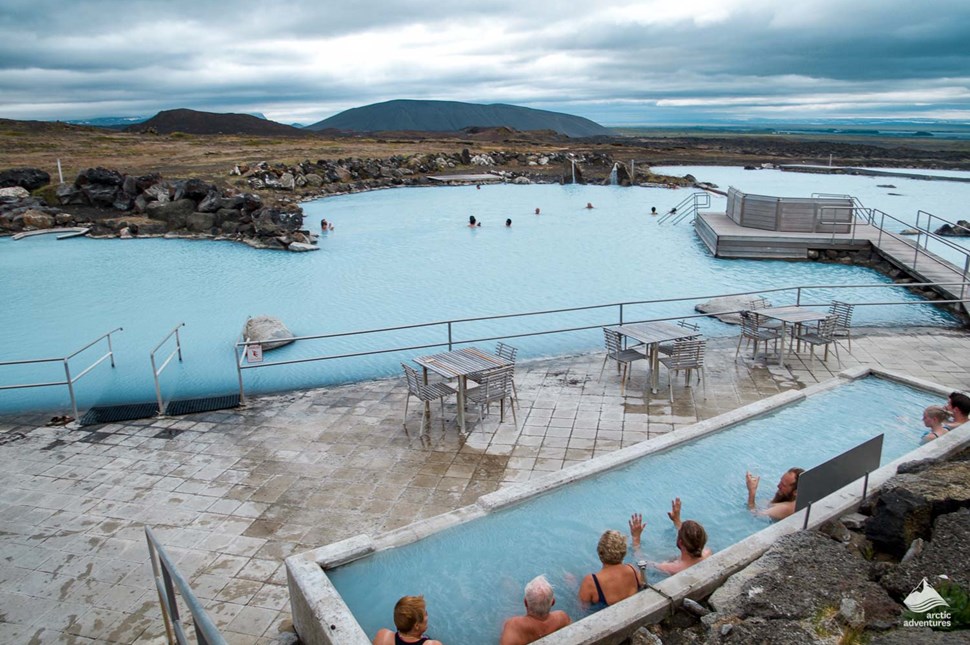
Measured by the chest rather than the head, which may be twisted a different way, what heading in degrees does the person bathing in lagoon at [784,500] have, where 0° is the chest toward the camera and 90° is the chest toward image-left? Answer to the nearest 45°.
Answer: approximately 90°

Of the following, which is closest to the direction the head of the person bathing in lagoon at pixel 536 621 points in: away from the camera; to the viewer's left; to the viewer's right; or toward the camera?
away from the camera

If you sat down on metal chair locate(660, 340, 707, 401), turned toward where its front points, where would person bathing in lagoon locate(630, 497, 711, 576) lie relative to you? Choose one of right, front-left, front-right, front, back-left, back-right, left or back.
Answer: back-left

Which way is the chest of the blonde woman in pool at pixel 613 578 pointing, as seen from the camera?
away from the camera

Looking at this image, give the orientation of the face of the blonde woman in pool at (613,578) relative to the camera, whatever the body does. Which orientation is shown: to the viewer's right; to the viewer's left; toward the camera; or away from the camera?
away from the camera

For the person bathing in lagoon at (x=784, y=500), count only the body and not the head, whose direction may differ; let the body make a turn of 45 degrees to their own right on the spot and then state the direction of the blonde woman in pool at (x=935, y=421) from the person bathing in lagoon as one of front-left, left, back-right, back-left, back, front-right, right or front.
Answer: right

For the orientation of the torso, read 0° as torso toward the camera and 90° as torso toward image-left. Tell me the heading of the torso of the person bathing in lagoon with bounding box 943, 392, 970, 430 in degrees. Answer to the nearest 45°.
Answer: approximately 90°

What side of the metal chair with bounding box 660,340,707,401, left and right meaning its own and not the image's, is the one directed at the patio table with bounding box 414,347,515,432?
left

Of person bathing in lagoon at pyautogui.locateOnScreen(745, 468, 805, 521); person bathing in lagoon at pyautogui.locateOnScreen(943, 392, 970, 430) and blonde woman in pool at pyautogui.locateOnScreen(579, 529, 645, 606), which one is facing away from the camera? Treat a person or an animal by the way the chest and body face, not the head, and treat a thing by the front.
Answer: the blonde woman in pool

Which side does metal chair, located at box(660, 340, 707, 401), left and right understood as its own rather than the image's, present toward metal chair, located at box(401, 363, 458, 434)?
left

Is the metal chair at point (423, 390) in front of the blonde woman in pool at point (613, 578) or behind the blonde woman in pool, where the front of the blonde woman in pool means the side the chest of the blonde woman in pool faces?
in front
